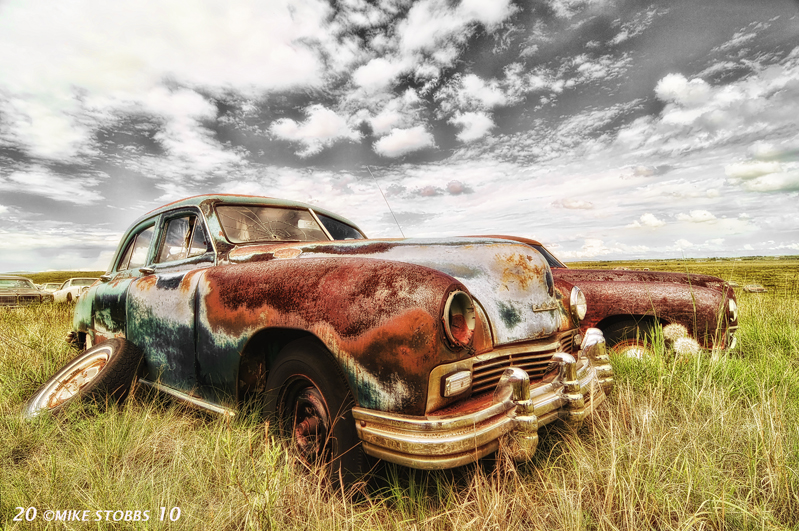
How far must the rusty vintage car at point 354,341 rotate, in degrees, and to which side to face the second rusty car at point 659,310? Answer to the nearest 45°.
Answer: approximately 45° to its left

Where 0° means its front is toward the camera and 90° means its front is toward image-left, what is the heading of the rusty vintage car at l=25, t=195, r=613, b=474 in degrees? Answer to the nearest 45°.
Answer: approximately 315°

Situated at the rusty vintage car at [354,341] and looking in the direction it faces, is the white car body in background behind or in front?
behind

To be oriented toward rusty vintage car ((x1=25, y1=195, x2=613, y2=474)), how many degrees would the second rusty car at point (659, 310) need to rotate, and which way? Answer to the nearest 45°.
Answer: approximately 135° to its right

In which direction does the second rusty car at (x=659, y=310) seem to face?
to the viewer's right

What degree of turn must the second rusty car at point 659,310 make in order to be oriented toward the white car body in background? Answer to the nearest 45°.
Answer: approximately 180°
